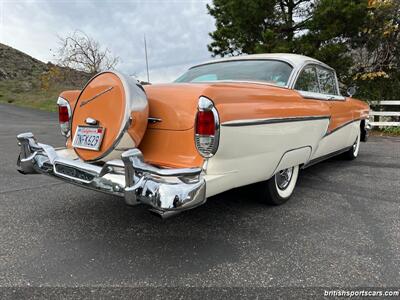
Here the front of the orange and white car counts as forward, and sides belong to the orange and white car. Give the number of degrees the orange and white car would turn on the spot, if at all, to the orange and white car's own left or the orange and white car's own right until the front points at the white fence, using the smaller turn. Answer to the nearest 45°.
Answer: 0° — it already faces it

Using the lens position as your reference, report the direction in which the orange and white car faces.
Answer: facing away from the viewer and to the right of the viewer
